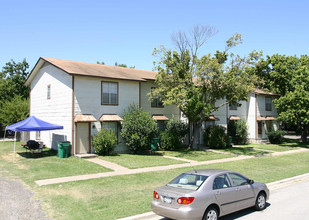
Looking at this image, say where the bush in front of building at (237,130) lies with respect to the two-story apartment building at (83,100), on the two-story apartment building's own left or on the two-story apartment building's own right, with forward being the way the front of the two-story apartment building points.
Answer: on the two-story apartment building's own left

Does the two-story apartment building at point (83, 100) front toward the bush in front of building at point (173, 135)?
no

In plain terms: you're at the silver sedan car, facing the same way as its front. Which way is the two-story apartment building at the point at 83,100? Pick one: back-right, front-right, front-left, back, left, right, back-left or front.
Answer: left

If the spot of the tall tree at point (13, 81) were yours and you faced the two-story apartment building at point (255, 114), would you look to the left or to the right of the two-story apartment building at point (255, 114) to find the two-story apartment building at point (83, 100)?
right

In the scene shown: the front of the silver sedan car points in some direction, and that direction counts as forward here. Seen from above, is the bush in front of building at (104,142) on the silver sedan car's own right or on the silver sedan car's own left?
on the silver sedan car's own left

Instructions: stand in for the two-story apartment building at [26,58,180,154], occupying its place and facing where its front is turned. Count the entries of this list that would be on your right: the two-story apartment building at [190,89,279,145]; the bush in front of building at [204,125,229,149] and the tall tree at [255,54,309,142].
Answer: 0

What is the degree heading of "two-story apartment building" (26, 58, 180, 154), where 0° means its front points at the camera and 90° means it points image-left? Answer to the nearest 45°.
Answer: approximately 315°

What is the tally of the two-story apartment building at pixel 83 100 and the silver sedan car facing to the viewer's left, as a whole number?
0

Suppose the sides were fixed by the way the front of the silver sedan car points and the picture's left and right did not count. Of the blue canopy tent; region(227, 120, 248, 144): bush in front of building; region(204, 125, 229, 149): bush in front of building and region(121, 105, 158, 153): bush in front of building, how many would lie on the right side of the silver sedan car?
0

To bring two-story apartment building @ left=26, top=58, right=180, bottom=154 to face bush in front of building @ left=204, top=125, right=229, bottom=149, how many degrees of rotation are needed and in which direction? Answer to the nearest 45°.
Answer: approximately 45° to its left

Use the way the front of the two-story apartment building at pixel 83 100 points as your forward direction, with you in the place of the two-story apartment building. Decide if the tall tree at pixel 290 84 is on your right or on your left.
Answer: on your left

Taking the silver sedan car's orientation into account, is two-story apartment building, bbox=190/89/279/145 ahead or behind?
ahead

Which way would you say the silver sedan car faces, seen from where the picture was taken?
facing away from the viewer and to the right of the viewer

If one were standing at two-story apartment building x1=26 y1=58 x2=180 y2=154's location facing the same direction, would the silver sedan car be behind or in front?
in front

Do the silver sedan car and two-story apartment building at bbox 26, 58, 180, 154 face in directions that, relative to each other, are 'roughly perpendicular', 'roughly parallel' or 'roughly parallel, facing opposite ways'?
roughly perpendicular

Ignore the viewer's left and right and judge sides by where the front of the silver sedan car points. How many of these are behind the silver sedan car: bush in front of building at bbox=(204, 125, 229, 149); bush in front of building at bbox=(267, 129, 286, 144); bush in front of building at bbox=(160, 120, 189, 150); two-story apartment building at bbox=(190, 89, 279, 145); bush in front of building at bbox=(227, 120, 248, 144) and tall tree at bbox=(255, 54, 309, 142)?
0

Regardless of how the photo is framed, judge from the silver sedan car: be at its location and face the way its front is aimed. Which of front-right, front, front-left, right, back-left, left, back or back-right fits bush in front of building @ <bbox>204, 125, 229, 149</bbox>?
front-left
